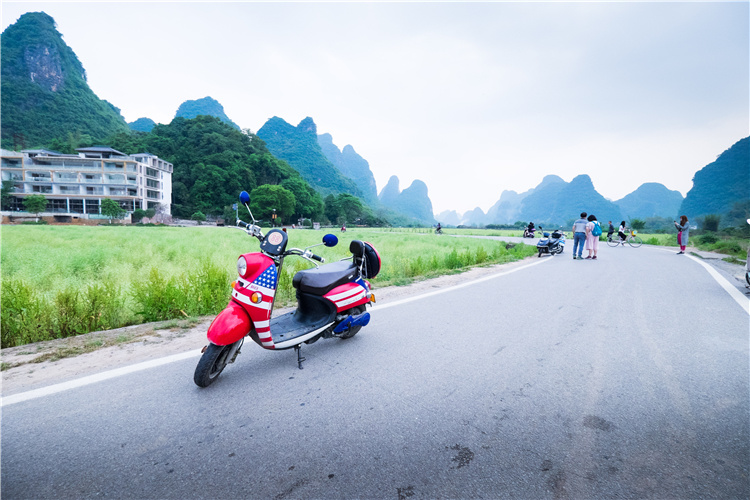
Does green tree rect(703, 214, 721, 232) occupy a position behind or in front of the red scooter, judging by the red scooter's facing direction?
behind

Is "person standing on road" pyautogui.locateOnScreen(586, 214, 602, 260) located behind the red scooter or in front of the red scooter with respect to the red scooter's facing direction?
behind

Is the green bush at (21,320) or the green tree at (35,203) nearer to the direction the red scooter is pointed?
the green bush

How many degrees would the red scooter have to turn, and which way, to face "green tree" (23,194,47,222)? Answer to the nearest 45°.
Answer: approximately 90° to its right

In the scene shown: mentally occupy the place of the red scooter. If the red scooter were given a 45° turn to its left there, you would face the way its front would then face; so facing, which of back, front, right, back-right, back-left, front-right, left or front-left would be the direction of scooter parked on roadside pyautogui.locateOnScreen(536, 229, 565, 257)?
back-left

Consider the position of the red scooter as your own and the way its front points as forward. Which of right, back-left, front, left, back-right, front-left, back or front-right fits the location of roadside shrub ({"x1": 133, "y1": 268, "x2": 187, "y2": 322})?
right

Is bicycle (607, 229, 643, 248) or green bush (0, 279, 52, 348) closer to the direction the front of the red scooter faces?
the green bush

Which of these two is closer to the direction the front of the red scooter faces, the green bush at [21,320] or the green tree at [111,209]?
the green bush
